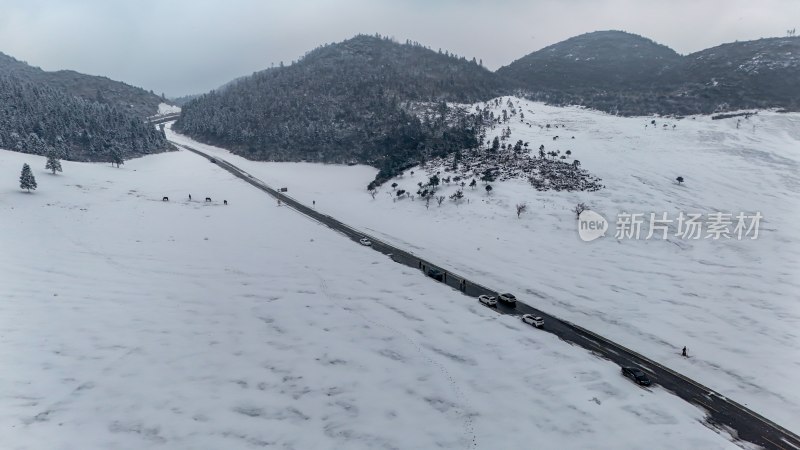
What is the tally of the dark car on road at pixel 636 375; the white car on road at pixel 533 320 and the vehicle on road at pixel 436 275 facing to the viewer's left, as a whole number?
0

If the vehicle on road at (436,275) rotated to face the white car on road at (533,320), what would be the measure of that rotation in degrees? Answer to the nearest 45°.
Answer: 0° — it already faces it

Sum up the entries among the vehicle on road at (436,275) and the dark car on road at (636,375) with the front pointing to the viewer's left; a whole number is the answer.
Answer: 0

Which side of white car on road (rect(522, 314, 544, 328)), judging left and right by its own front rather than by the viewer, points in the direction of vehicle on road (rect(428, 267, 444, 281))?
front

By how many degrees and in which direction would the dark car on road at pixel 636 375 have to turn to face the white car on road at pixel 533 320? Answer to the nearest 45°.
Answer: approximately 180°

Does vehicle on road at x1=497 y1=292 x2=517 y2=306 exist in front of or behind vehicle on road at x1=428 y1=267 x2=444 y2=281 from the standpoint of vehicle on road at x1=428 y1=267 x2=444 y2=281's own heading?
in front

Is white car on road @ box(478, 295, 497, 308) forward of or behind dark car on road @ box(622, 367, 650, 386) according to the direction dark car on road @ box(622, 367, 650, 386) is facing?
behind

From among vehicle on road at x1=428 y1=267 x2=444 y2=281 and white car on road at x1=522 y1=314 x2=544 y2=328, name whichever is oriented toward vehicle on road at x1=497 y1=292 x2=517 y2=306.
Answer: vehicle on road at x1=428 y1=267 x2=444 y2=281

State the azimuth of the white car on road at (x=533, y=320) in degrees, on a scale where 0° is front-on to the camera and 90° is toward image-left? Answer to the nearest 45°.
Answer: approximately 315°

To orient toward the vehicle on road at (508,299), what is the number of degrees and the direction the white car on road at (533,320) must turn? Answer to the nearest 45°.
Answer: approximately 180°

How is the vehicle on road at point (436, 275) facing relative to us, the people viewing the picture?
facing the viewer and to the right of the viewer

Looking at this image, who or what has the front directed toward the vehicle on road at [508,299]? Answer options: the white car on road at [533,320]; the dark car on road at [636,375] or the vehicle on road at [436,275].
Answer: the vehicle on road at [436,275]

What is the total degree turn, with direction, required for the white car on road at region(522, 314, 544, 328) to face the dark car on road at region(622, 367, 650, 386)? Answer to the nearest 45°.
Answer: approximately 180°

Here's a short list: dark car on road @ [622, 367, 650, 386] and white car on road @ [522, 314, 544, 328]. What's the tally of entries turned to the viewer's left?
0
